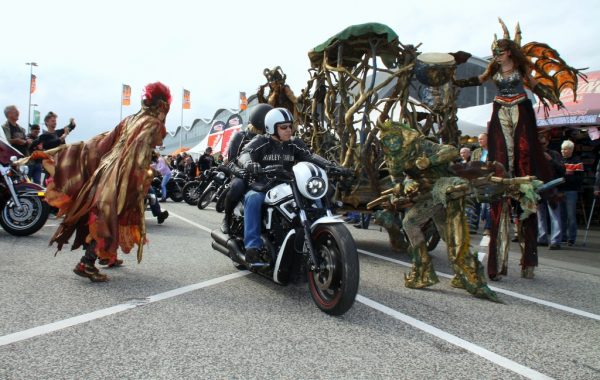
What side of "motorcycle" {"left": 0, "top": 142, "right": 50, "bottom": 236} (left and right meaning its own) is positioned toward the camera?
right

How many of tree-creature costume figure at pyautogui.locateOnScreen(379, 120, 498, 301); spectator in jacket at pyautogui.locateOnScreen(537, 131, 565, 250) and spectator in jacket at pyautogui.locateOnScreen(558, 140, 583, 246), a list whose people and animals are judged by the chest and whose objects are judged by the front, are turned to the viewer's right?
0

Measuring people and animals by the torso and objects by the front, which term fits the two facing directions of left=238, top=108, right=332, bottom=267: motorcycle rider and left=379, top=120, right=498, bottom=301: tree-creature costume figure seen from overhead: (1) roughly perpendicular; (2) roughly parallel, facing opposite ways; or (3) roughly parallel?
roughly perpendicular

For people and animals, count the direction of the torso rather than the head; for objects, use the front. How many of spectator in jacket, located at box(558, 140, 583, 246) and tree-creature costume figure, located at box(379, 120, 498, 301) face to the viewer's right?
0

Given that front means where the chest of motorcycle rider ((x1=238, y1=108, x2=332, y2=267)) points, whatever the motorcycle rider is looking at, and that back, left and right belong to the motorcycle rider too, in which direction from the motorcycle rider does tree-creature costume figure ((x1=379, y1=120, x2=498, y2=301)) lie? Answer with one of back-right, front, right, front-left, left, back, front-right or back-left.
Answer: front-left

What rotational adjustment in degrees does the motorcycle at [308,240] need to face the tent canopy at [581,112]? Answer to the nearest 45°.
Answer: approximately 90° to its left

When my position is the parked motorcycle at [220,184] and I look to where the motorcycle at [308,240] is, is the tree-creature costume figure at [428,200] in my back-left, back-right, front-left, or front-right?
front-left

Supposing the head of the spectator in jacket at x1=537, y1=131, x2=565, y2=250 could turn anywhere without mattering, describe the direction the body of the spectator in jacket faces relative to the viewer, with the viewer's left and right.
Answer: facing the viewer and to the left of the viewer

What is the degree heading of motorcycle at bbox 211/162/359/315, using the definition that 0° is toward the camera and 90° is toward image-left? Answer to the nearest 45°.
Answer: approximately 315°

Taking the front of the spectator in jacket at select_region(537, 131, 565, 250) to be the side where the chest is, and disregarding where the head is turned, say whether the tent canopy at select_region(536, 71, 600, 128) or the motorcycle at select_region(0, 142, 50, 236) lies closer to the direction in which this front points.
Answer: the motorcycle

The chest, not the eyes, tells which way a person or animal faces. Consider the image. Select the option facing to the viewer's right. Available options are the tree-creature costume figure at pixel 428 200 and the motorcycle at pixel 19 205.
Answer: the motorcycle

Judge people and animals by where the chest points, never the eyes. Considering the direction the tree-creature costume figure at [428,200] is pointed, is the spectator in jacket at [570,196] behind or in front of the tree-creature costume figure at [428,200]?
behind
